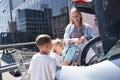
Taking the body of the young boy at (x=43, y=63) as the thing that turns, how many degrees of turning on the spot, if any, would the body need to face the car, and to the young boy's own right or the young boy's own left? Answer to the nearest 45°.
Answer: approximately 90° to the young boy's own right

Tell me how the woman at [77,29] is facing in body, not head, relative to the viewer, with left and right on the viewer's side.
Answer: facing the viewer

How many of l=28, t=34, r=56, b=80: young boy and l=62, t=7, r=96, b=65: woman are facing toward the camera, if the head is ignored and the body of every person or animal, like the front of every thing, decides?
1

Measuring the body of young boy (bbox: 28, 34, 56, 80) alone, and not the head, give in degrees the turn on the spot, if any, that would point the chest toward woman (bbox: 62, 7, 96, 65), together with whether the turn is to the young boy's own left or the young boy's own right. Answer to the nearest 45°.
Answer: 0° — they already face them

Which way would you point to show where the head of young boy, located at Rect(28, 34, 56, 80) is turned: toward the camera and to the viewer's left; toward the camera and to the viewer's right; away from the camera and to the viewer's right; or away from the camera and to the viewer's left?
away from the camera and to the viewer's right

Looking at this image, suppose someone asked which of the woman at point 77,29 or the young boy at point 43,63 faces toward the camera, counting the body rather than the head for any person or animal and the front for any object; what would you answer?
the woman

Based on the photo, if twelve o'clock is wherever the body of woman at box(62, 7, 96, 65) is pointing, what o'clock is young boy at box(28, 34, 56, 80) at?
The young boy is roughly at 1 o'clock from the woman.

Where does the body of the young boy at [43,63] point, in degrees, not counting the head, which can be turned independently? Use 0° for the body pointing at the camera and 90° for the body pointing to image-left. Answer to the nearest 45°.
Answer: approximately 225°
